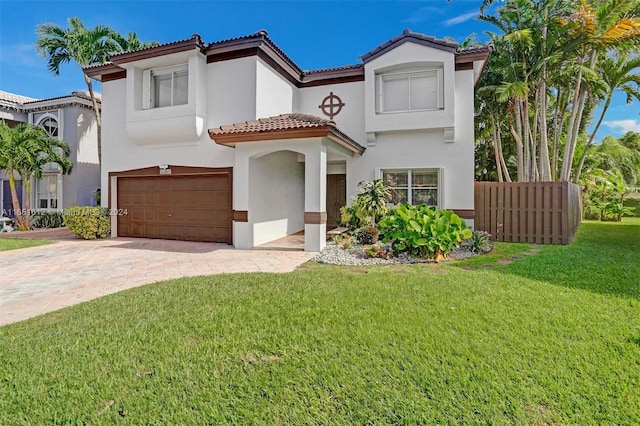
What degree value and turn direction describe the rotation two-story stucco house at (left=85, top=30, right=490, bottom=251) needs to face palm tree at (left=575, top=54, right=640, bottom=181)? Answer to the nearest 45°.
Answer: approximately 90° to its left

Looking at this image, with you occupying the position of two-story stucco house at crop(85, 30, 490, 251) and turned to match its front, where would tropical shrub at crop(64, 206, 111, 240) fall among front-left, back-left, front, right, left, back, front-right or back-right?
right

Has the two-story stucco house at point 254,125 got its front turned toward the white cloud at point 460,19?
no

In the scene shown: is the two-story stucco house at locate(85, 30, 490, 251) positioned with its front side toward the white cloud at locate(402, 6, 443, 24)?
no

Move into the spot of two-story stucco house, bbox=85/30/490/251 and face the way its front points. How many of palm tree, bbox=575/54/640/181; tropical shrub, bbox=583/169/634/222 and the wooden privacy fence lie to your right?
0

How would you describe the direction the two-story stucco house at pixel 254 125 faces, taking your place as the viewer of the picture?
facing the viewer

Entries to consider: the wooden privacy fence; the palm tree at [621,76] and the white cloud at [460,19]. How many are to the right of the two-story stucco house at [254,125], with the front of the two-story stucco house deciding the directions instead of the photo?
0

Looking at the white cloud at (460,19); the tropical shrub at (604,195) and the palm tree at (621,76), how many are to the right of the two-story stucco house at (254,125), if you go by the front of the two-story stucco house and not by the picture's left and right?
0

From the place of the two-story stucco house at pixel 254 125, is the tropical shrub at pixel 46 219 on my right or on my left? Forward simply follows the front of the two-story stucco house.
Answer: on my right

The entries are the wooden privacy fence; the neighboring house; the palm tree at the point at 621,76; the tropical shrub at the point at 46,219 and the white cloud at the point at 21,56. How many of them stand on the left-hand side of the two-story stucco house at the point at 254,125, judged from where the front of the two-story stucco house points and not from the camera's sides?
2

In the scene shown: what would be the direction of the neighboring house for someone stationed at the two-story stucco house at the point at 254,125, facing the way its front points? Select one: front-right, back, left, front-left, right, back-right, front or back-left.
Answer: back-right

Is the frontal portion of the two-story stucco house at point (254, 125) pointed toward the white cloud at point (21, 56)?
no

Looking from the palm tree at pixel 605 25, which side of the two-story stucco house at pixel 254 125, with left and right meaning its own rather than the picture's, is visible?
left
